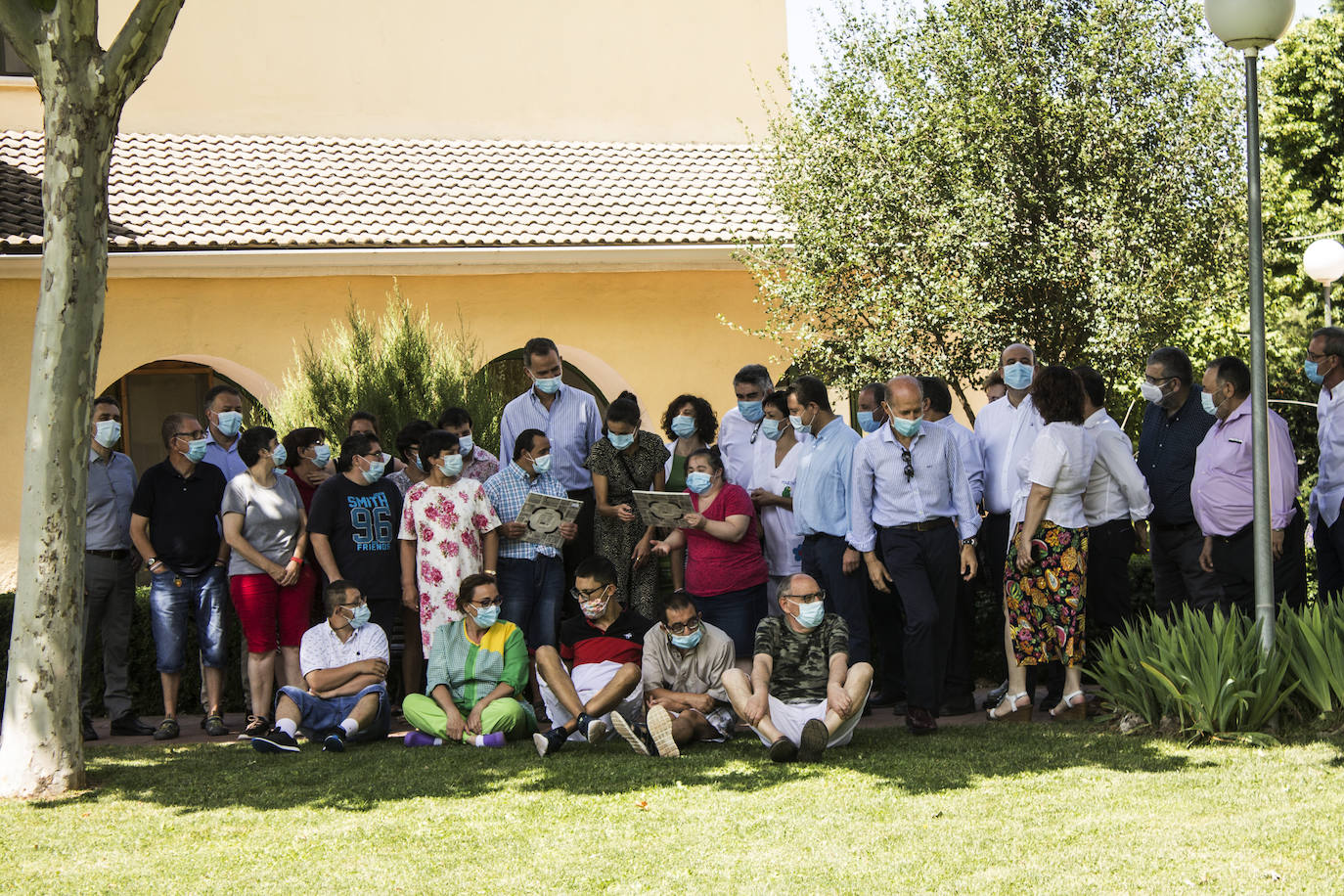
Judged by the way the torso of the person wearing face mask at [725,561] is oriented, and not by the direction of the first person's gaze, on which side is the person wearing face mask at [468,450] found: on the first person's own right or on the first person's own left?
on the first person's own right

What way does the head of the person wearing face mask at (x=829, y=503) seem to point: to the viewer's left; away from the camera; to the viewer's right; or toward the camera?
to the viewer's left

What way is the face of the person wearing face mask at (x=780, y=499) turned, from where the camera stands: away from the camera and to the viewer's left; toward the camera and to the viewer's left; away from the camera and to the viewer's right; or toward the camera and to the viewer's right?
toward the camera and to the viewer's left

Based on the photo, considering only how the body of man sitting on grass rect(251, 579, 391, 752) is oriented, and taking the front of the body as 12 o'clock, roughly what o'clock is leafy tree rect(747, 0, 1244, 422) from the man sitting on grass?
The leafy tree is roughly at 8 o'clock from the man sitting on grass.

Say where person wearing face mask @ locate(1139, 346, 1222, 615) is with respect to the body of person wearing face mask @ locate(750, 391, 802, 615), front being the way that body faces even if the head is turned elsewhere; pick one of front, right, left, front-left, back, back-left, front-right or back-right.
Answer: back-left

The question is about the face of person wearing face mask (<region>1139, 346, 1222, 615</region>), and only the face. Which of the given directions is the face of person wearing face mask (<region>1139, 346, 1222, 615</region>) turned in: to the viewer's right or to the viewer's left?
to the viewer's left

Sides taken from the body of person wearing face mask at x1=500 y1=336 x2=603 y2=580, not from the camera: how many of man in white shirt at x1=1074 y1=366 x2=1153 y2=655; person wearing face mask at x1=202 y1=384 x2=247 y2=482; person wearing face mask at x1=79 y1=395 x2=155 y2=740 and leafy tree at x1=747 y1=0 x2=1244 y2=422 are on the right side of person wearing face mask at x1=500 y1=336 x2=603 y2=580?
2

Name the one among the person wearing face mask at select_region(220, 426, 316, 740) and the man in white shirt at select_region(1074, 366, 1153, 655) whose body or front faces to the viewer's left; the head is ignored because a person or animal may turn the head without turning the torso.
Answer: the man in white shirt

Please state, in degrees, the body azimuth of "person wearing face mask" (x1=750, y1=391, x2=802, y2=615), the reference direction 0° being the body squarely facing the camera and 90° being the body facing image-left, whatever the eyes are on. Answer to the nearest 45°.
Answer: approximately 45°
